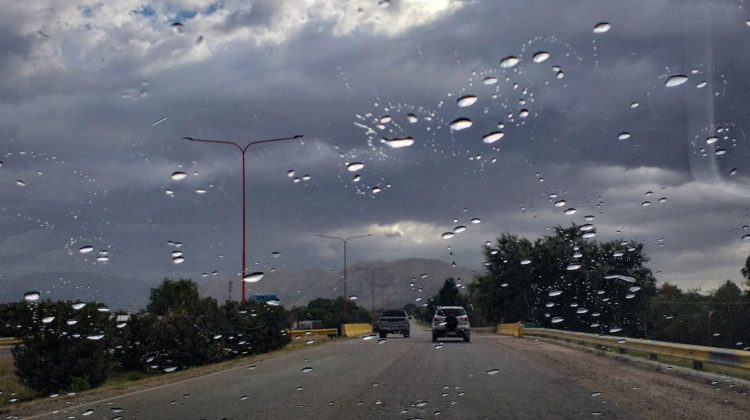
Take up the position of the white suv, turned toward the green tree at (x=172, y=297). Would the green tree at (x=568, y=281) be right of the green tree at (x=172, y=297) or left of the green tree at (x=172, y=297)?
right

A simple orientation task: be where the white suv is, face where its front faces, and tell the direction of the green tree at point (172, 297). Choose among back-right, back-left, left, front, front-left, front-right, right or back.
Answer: back-left

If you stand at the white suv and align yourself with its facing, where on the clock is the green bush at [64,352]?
The green bush is roughly at 7 o'clock from the white suv.

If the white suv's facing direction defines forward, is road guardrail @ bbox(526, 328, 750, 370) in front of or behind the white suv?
behind

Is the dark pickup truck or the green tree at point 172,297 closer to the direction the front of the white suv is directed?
the dark pickup truck

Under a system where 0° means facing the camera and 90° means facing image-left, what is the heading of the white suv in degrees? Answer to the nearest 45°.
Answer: approximately 180°
